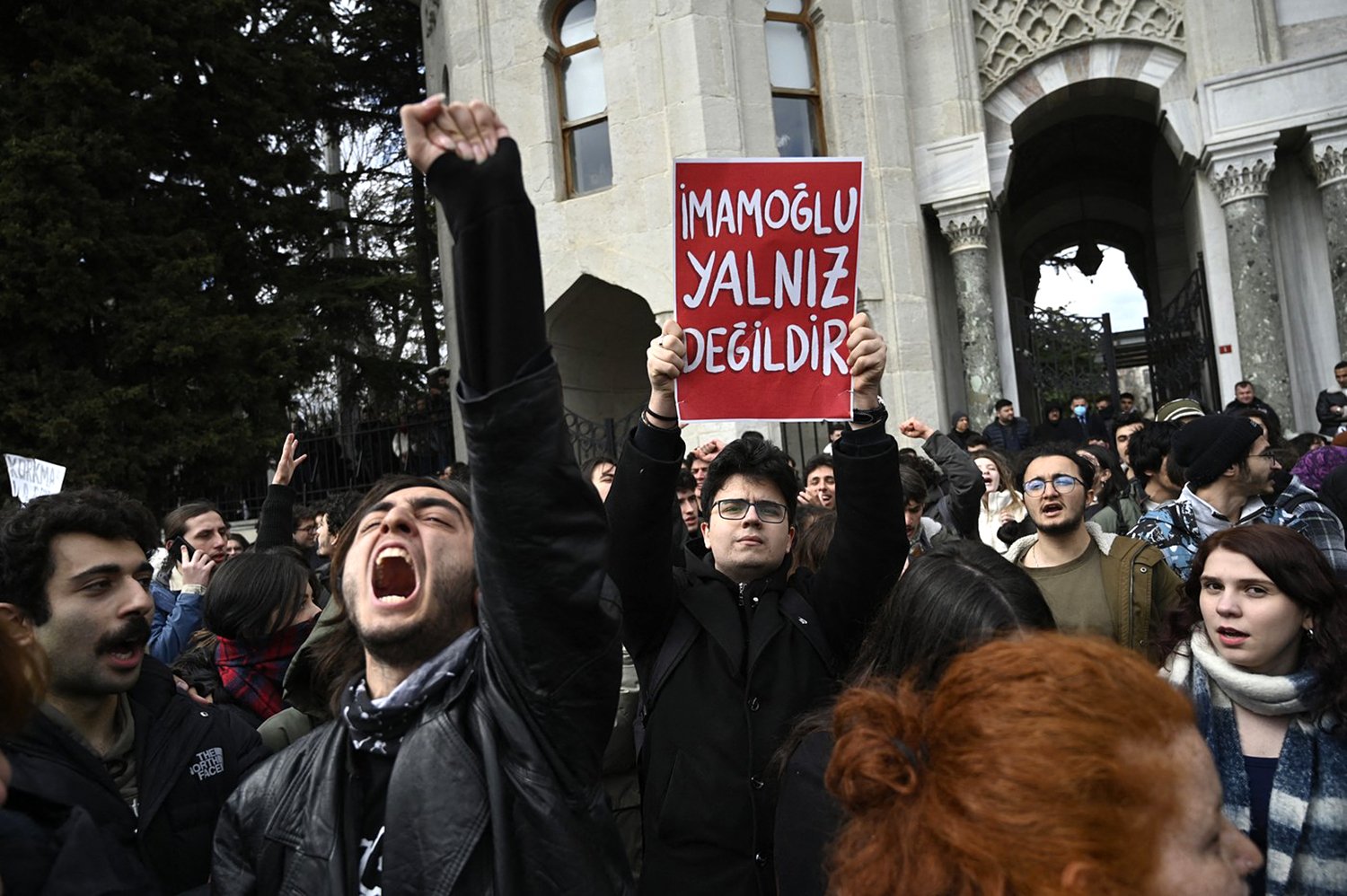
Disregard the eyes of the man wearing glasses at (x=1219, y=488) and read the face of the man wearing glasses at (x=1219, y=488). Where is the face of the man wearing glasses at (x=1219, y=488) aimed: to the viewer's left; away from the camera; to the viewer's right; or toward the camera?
to the viewer's right

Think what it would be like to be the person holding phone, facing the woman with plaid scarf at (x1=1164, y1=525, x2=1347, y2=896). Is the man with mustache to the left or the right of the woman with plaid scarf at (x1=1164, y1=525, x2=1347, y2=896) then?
right

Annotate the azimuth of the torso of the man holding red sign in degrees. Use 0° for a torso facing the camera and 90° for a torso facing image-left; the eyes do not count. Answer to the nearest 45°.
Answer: approximately 0°

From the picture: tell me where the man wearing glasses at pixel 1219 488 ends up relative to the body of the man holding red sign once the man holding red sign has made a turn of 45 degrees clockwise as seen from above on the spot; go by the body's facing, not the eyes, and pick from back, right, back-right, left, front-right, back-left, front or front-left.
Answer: back

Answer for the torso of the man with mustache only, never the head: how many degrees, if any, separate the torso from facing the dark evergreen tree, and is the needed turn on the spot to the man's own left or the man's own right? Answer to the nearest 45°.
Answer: approximately 135° to the man's own left

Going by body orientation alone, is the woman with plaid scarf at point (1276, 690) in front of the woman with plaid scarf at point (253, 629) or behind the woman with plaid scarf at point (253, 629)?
in front

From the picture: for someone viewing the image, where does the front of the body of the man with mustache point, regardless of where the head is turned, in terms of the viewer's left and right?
facing the viewer and to the right of the viewer

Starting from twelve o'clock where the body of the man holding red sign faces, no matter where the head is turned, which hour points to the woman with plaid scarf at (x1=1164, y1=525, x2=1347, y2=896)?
The woman with plaid scarf is roughly at 9 o'clock from the man holding red sign.
